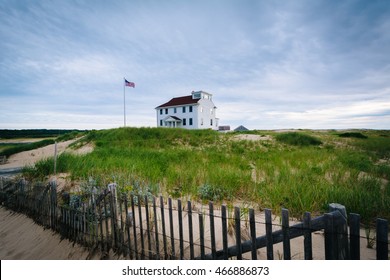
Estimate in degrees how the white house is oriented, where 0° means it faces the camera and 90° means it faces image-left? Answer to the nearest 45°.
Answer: approximately 45°
